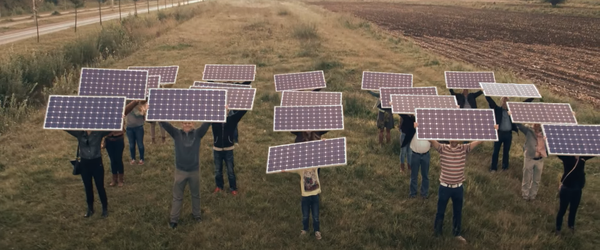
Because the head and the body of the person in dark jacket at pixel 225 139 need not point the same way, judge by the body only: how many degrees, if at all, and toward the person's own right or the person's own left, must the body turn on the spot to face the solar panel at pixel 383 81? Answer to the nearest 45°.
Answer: approximately 135° to the person's own left

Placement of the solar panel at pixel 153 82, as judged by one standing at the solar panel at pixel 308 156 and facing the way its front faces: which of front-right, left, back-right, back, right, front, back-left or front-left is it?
back-right

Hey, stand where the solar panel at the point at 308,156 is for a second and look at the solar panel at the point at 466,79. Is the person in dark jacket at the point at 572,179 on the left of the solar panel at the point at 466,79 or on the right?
right

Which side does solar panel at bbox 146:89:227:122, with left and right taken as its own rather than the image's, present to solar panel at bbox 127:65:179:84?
back

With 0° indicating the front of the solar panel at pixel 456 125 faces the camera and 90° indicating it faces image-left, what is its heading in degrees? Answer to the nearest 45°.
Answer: approximately 0°

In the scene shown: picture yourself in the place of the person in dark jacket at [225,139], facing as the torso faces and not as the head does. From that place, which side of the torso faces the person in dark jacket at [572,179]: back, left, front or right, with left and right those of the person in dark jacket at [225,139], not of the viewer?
left

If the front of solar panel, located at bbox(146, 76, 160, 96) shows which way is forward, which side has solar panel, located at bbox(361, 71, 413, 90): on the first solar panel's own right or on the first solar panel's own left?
on the first solar panel's own left

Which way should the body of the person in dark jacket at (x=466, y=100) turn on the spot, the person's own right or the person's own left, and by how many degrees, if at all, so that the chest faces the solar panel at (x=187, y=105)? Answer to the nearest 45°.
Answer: approximately 45° to the person's own right
